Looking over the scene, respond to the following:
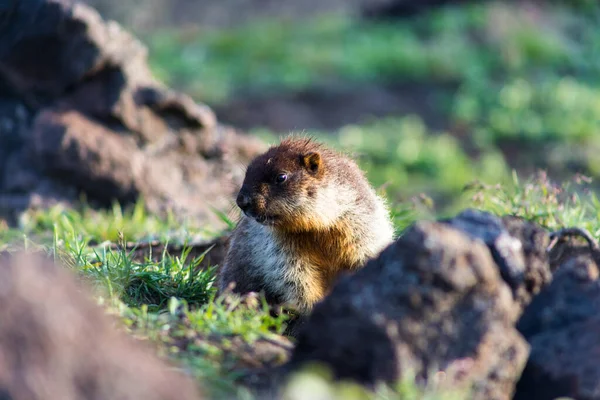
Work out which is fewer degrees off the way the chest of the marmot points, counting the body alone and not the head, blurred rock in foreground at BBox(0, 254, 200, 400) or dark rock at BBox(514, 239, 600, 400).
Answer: the blurred rock in foreground

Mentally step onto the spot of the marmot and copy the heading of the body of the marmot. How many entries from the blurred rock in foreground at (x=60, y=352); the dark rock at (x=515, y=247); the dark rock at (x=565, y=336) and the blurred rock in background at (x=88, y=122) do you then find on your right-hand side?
1

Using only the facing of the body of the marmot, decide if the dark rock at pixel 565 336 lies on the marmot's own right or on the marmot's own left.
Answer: on the marmot's own left

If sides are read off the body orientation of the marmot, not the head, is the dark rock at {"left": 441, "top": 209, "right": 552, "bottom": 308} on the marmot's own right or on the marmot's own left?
on the marmot's own left

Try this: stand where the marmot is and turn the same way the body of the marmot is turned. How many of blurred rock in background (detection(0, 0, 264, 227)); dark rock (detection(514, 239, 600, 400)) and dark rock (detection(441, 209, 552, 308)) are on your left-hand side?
2

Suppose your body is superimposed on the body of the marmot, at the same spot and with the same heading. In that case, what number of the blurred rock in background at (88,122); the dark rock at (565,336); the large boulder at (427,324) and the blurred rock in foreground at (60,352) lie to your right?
1

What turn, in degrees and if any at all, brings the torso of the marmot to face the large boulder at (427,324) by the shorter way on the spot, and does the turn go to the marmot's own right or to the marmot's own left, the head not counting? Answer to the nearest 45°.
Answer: approximately 45° to the marmot's own left

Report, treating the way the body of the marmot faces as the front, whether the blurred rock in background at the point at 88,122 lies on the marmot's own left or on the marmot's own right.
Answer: on the marmot's own right

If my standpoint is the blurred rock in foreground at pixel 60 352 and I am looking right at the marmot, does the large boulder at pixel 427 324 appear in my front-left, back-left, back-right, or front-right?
front-right

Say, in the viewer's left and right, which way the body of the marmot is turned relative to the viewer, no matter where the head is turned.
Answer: facing the viewer and to the left of the viewer

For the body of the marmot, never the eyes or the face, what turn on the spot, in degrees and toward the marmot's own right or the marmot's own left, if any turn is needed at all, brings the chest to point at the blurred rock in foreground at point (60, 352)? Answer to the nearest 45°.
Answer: approximately 45° to the marmot's own right
